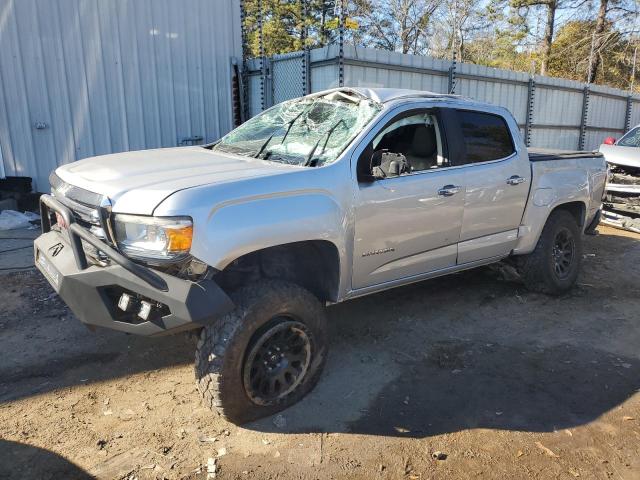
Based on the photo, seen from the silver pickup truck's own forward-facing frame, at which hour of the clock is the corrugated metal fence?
The corrugated metal fence is roughly at 5 o'clock from the silver pickup truck.

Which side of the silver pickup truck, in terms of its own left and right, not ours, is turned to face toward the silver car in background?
back

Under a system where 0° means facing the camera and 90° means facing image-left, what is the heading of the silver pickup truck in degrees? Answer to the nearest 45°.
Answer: approximately 45°
